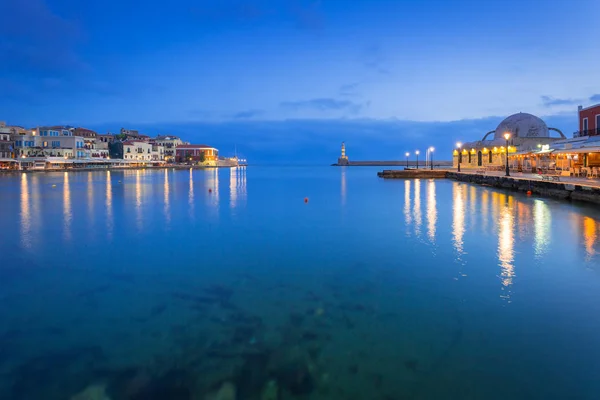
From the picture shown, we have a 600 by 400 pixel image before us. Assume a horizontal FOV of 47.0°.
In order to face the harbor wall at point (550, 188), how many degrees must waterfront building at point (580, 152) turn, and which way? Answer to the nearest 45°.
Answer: approximately 45° to its left

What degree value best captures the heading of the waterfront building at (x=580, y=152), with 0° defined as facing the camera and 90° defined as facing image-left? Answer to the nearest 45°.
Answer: approximately 45°

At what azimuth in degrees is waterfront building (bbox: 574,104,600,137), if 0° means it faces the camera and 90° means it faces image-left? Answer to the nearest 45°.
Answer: approximately 45°
